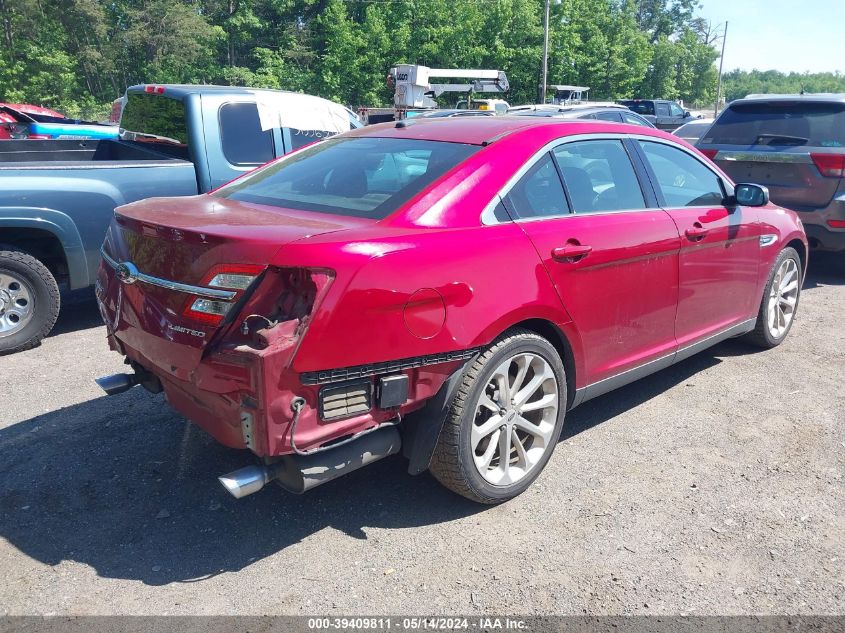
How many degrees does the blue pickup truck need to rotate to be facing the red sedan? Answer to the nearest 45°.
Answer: approximately 45° to its right

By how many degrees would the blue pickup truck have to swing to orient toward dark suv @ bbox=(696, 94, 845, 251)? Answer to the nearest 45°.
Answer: approximately 45° to its right

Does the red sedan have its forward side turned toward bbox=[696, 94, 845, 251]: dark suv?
yes

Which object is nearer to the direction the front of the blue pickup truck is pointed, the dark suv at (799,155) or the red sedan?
the dark suv

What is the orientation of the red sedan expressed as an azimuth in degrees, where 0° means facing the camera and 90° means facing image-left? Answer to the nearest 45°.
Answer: approximately 225°

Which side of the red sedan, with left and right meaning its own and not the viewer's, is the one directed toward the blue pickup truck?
left

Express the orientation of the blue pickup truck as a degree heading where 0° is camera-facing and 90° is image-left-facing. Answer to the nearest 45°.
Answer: approximately 225°
